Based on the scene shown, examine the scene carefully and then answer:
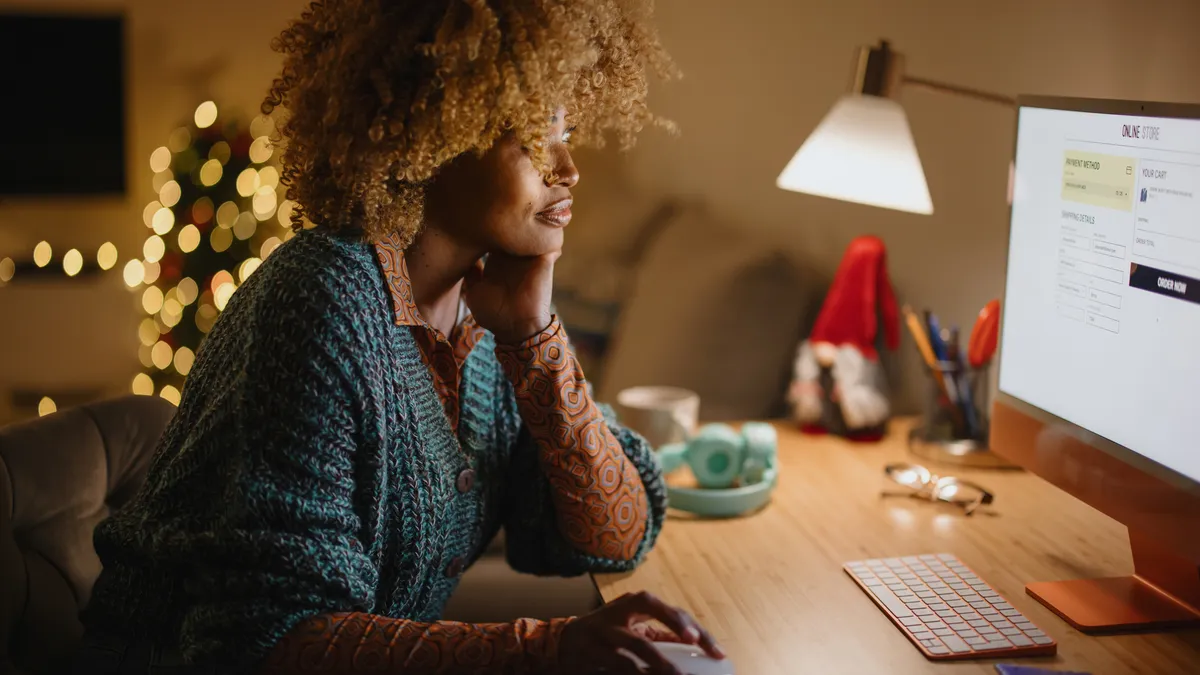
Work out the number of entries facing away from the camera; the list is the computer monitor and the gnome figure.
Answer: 0

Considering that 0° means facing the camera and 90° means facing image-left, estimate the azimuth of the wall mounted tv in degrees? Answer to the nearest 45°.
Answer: approximately 0°

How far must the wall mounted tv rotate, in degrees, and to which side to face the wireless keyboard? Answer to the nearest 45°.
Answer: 0° — it already faces it

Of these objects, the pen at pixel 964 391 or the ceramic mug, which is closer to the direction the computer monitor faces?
the ceramic mug

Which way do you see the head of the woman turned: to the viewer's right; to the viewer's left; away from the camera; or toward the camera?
to the viewer's right

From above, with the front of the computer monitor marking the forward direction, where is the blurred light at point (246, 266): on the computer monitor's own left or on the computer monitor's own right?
on the computer monitor's own right

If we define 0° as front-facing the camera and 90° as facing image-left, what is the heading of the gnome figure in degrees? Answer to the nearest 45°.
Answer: approximately 45°

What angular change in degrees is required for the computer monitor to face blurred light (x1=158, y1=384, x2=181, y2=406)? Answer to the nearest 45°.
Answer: approximately 45° to its right

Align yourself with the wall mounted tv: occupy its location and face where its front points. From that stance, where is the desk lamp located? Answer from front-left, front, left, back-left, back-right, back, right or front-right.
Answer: front-left

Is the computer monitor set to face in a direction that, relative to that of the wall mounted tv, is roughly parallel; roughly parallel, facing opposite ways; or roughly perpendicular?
roughly perpendicular
